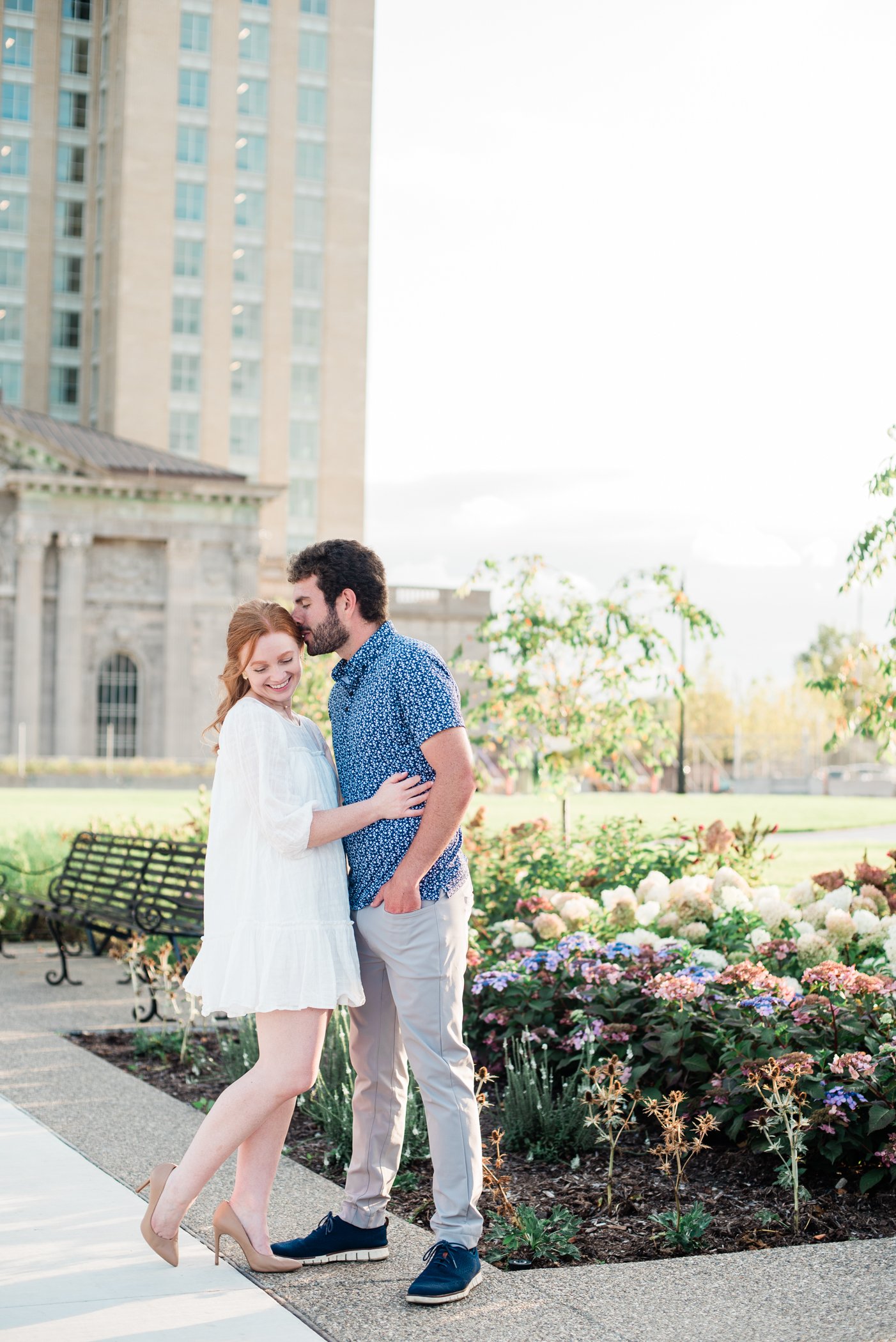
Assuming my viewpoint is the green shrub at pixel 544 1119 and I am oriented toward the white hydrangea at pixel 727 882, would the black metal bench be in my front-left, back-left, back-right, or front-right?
front-left

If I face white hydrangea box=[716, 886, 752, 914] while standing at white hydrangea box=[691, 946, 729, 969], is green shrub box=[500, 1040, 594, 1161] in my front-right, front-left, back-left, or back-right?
back-left

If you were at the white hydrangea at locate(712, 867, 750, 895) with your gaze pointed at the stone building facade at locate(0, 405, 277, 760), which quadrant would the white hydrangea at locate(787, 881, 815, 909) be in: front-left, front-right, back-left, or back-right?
back-right

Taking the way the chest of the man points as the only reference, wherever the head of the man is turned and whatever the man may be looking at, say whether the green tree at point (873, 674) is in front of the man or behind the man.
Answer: behind

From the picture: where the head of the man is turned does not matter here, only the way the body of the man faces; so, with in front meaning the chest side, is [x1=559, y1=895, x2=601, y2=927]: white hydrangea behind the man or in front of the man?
behind

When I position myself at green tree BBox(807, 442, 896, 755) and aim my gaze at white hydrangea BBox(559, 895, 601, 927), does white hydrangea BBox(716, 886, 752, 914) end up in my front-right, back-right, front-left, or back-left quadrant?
front-left

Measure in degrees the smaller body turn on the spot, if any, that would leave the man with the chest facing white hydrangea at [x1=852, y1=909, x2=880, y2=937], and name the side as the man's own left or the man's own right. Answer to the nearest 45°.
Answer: approximately 180°
